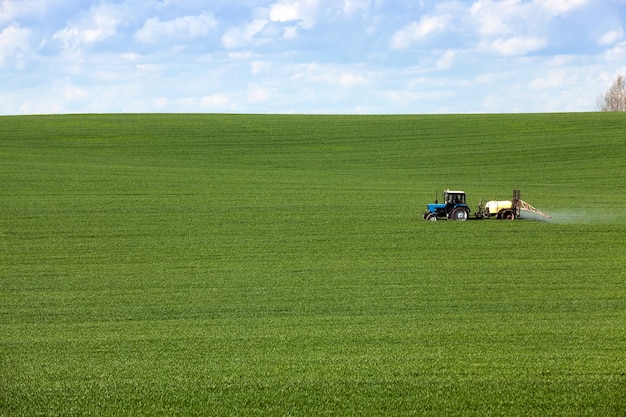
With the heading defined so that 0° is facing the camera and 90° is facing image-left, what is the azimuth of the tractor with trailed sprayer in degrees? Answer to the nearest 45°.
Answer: approximately 90°
